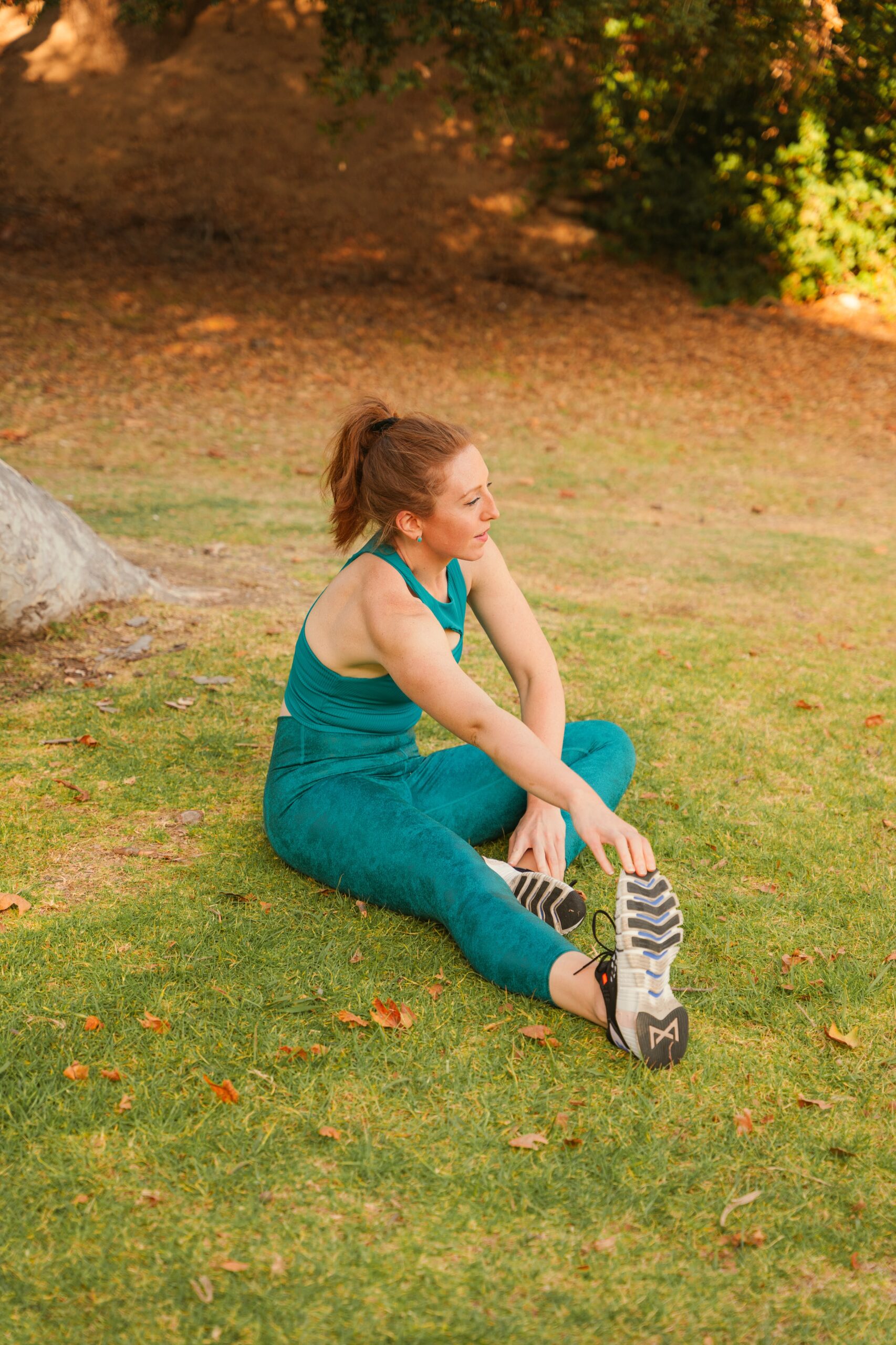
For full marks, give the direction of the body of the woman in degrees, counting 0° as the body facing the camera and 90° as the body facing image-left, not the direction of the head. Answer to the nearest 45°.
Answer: approximately 270°

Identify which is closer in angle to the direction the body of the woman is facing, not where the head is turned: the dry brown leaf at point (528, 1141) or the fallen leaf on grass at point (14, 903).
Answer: the dry brown leaf

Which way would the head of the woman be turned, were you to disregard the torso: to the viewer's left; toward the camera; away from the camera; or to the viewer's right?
to the viewer's right

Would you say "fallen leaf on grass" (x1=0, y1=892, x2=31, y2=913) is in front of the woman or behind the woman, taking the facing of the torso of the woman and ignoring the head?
behind
